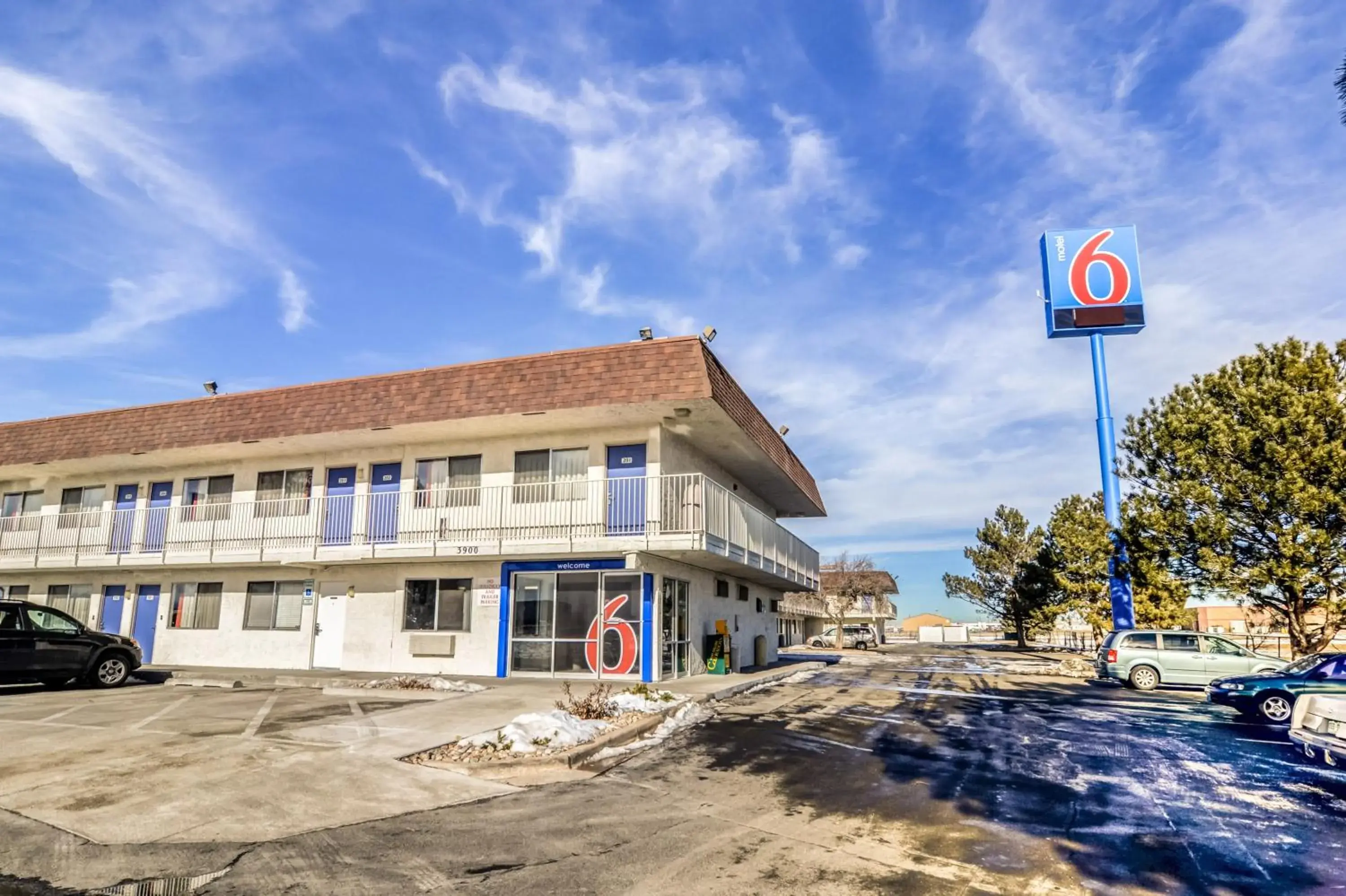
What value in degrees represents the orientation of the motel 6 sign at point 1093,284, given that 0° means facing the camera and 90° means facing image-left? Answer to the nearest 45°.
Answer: approximately 0°

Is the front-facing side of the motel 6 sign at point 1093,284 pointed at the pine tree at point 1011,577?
no

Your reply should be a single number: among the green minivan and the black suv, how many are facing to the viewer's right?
2

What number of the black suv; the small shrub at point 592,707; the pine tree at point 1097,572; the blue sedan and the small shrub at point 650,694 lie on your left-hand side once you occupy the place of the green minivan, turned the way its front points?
1

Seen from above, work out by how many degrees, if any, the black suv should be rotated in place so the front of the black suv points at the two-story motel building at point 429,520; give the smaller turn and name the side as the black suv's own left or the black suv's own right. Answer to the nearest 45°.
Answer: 0° — it already faces it

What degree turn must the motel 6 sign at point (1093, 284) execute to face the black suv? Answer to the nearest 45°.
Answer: approximately 45° to its right

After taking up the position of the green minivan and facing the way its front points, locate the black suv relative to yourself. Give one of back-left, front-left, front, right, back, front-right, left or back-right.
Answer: back-right

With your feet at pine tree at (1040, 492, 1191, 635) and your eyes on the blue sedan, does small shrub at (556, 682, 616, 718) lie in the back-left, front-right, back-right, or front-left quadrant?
front-right

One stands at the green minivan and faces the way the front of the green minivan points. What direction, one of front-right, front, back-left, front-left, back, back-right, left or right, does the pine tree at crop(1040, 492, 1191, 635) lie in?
left

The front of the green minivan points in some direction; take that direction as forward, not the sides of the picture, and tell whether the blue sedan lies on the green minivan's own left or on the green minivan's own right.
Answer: on the green minivan's own right

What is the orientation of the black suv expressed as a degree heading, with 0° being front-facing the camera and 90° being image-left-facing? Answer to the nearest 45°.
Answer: approximately 270°

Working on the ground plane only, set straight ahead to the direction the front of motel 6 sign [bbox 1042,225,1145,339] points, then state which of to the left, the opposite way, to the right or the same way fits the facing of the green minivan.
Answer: to the left

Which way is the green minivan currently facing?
to the viewer's right

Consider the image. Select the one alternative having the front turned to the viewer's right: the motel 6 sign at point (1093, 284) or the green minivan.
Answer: the green minivan
